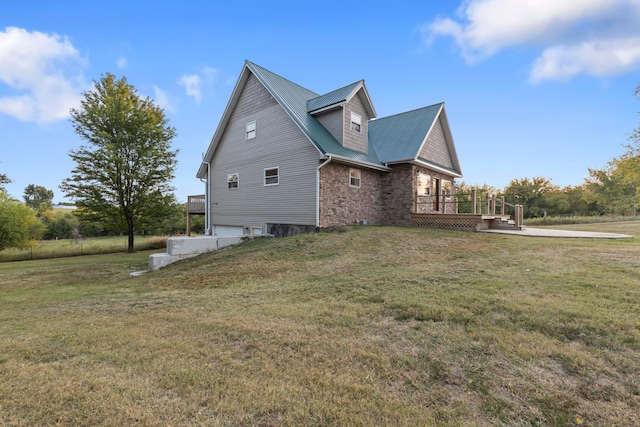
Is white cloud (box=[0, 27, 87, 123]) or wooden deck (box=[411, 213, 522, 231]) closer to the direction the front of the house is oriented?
the wooden deck

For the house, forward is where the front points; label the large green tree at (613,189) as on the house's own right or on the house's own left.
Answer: on the house's own left

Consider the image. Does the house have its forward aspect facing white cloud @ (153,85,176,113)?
no

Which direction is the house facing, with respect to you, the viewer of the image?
facing the viewer and to the right of the viewer

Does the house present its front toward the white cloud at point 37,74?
no

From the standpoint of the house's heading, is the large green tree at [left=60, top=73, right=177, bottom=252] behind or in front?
behind

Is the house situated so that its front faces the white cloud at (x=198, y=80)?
no

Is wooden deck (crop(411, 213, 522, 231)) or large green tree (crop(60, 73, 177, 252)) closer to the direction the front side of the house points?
the wooden deck

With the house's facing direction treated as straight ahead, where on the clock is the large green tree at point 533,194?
The large green tree is roughly at 9 o'clock from the house.

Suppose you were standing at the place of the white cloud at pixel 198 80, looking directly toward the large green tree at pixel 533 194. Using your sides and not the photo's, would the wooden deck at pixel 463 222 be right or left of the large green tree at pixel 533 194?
right

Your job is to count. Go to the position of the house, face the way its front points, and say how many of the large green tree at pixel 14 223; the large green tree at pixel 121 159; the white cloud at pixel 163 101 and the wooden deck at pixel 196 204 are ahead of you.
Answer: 0

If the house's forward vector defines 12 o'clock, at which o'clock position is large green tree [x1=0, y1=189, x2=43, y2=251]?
The large green tree is roughly at 5 o'clock from the house.

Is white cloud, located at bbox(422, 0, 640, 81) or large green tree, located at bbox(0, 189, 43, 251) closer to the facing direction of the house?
the white cloud

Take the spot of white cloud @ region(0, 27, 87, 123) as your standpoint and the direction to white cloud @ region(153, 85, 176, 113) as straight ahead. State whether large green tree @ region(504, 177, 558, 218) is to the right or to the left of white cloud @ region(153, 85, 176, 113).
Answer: right
